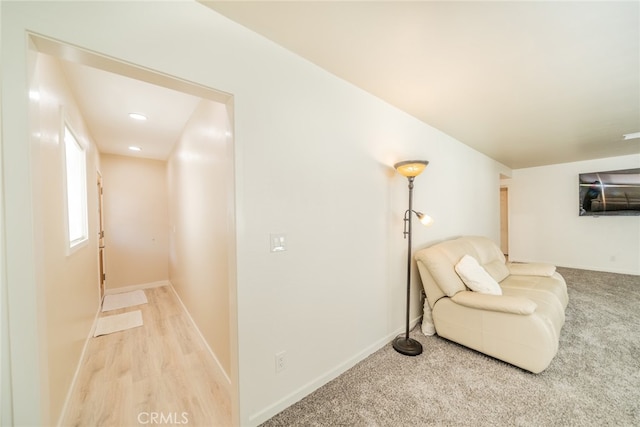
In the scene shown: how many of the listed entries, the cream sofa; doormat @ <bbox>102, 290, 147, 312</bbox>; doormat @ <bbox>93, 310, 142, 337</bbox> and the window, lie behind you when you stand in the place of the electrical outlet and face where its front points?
3

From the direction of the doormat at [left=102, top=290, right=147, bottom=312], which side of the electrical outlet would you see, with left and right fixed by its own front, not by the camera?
back

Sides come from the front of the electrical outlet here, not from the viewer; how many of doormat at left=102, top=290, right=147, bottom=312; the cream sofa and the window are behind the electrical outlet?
2

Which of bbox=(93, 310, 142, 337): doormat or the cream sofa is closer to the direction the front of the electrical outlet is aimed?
the cream sofa

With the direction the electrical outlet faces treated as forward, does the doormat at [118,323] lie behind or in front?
behind

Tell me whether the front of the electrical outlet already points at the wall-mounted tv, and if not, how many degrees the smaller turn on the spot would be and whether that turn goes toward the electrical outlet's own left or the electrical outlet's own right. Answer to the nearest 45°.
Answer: approximately 45° to the electrical outlet's own left

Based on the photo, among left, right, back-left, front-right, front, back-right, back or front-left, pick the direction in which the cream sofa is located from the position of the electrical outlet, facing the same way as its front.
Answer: front-left

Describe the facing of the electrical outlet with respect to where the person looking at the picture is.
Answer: facing the viewer and to the right of the viewer

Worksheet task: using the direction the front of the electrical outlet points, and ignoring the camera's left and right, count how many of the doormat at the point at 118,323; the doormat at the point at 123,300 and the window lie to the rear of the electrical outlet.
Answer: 3

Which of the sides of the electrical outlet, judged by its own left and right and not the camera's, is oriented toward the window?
back

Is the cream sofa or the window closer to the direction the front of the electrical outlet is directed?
the cream sofa

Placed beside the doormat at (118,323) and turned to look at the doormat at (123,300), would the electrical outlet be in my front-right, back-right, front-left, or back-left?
back-right

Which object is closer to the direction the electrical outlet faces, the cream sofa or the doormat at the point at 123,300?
the cream sofa

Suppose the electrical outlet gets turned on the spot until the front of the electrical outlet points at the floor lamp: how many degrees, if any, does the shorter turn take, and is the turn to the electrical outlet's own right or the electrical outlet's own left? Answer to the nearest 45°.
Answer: approximately 45° to the electrical outlet's own left
